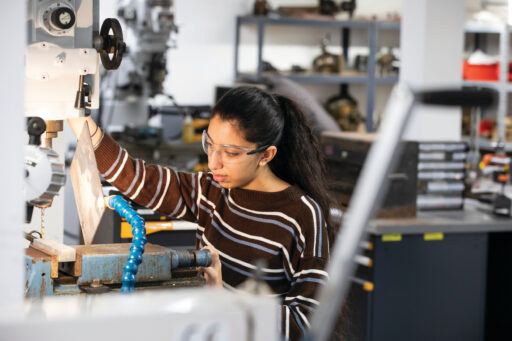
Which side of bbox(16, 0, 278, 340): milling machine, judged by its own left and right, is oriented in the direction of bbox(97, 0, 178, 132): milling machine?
left

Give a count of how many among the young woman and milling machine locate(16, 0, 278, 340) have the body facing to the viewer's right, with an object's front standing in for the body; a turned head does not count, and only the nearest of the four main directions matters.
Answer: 1

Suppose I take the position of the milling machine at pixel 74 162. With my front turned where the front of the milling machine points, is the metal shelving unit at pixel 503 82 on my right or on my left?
on my left

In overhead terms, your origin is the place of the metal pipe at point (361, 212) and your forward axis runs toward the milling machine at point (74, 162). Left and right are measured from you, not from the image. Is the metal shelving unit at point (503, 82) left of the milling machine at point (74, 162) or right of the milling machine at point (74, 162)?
right

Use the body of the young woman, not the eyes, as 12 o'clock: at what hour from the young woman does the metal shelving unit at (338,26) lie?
The metal shelving unit is roughly at 5 o'clock from the young woman.

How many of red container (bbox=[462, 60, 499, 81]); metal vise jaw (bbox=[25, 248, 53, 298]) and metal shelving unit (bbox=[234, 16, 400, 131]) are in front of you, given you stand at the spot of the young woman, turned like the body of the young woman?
1

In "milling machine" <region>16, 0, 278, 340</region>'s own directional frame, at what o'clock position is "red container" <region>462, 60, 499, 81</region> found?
The red container is roughly at 10 o'clock from the milling machine.

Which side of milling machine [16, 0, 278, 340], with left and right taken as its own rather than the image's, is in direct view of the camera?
right

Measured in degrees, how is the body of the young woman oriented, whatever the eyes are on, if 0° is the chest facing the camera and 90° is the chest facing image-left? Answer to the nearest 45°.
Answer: approximately 45°

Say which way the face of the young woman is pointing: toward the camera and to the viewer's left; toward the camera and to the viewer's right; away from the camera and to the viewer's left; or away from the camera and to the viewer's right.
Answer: toward the camera and to the viewer's left
